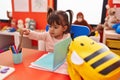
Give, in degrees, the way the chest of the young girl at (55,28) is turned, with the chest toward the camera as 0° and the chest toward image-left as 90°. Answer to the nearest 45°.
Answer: approximately 45°

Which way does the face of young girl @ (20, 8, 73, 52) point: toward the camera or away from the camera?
toward the camera
